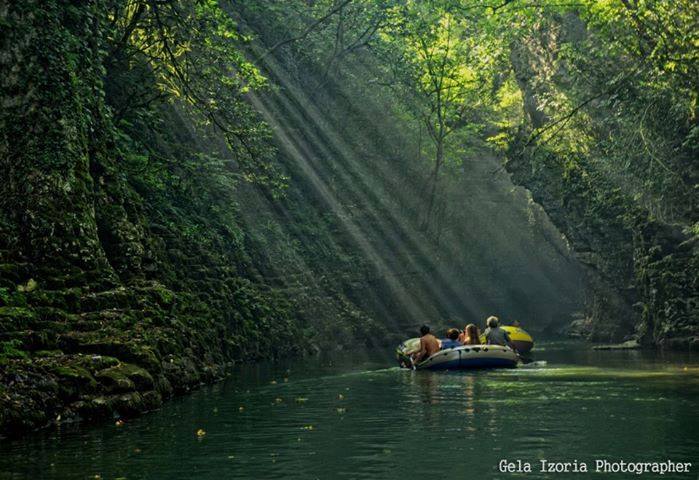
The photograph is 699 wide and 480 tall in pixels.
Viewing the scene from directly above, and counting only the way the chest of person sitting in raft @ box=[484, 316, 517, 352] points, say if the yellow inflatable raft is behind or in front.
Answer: in front

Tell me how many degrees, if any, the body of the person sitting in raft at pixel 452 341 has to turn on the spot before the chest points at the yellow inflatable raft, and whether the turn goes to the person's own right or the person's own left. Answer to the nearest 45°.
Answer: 0° — they already face it

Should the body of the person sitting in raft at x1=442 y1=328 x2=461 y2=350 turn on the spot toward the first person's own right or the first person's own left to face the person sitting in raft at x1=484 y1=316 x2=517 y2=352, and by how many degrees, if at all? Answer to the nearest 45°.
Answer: approximately 90° to the first person's own right

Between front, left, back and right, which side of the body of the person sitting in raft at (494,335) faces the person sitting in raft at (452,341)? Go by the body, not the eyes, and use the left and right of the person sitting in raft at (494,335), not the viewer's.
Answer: left

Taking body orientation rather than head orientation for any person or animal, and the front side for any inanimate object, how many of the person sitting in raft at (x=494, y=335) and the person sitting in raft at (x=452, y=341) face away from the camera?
2

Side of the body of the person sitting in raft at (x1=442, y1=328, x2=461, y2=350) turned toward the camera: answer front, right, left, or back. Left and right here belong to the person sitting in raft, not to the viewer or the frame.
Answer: back

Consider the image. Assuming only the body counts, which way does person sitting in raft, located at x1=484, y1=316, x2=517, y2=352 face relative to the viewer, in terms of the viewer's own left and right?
facing away from the viewer

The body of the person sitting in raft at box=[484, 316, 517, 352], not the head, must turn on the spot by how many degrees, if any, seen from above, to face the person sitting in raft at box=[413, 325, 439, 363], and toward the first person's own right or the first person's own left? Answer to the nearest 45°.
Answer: approximately 135° to the first person's own left
